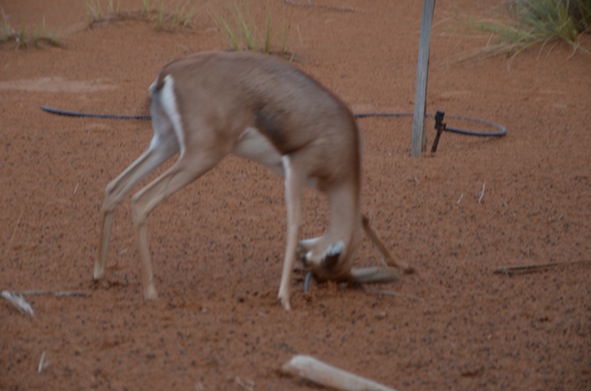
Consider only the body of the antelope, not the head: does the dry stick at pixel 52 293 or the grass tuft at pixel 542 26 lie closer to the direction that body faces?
the grass tuft

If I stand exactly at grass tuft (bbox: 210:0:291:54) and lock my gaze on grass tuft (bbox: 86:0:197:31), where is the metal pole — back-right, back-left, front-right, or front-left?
back-left

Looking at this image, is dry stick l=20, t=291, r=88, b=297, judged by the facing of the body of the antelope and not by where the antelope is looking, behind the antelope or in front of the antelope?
behind

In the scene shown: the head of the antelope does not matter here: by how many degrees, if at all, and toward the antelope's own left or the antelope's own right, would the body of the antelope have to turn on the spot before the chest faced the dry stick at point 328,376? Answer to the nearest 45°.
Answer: approximately 90° to the antelope's own right

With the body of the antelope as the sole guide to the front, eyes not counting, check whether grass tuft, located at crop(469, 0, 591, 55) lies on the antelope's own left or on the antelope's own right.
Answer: on the antelope's own left

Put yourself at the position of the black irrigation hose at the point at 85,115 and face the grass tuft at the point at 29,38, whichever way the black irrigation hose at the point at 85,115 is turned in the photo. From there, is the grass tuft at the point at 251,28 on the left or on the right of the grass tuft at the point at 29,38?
right

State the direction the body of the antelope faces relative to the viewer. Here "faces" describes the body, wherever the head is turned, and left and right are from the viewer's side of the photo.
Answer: facing to the right of the viewer

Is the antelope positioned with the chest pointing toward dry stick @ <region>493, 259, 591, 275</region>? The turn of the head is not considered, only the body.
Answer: yes

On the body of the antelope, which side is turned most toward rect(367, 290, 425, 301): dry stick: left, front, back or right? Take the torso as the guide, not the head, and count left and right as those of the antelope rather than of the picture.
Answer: front

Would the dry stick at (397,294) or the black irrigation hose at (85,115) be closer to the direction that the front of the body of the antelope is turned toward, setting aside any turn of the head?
the dry stick

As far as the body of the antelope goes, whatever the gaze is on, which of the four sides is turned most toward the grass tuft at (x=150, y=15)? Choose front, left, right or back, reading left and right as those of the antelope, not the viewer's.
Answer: left

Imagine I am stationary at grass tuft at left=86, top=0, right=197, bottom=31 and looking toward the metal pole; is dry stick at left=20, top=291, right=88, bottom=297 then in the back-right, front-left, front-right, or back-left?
front-right
